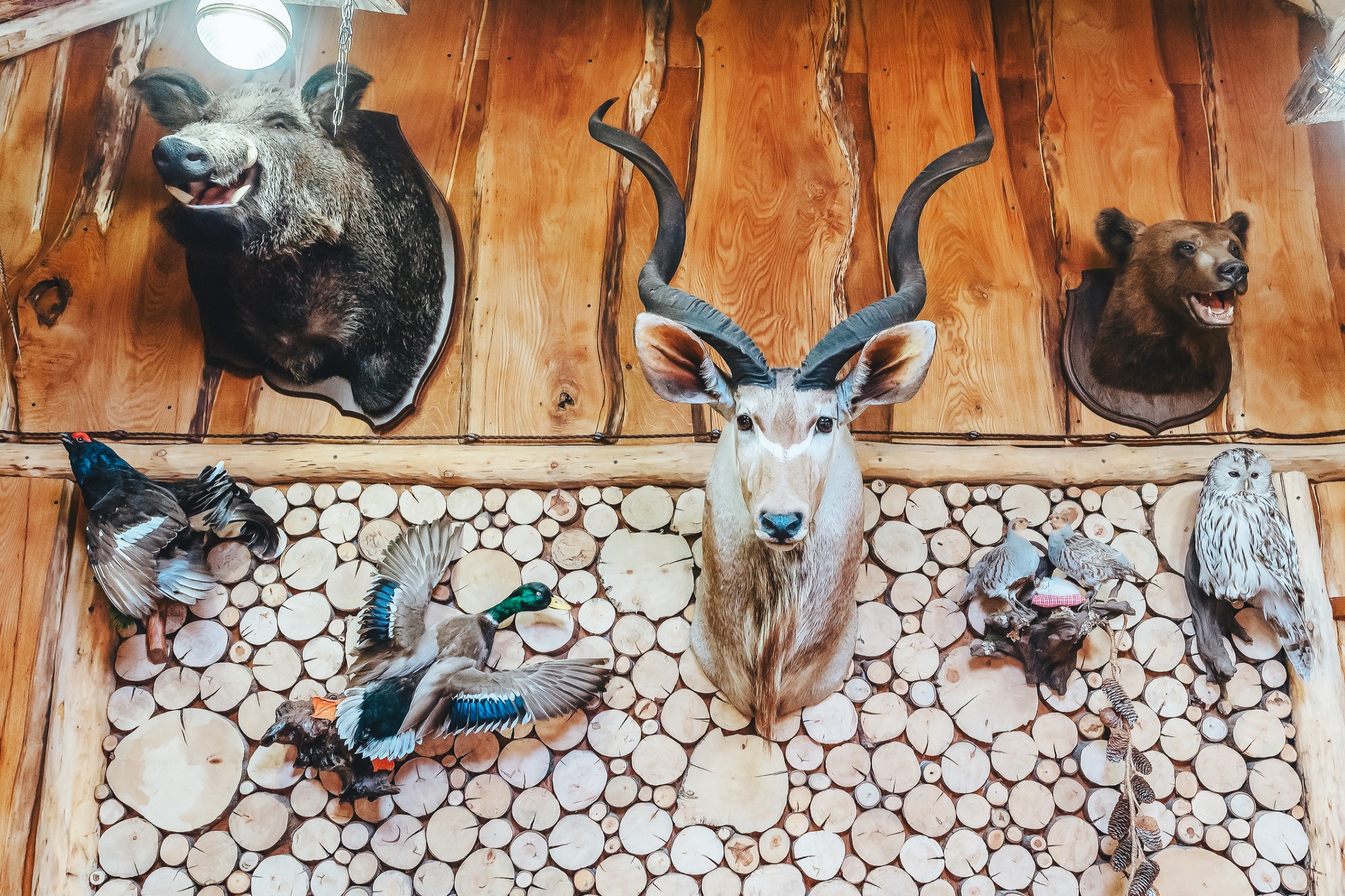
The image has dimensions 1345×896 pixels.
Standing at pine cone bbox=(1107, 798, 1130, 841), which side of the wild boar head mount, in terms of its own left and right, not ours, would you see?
left

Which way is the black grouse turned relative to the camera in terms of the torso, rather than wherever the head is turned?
to the viewer's left

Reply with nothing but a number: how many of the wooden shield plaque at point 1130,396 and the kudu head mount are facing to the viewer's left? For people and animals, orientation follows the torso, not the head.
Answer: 0

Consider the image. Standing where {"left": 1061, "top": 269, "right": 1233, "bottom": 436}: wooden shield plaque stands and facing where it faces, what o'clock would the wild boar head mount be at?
The wild boar head mount is roughly at 2 o'clock from the wooden shield plaque.

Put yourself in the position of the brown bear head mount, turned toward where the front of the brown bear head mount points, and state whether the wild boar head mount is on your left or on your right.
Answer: on your right

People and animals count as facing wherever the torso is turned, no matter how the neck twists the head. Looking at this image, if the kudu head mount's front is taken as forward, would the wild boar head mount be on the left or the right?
on its right

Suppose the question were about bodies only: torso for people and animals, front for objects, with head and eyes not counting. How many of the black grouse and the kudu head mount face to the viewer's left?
1

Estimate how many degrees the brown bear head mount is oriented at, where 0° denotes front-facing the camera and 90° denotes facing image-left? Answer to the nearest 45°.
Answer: approximately 315°

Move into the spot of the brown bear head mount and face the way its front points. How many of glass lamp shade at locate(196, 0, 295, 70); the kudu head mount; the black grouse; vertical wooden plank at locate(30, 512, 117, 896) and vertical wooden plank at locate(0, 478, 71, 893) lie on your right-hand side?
5
